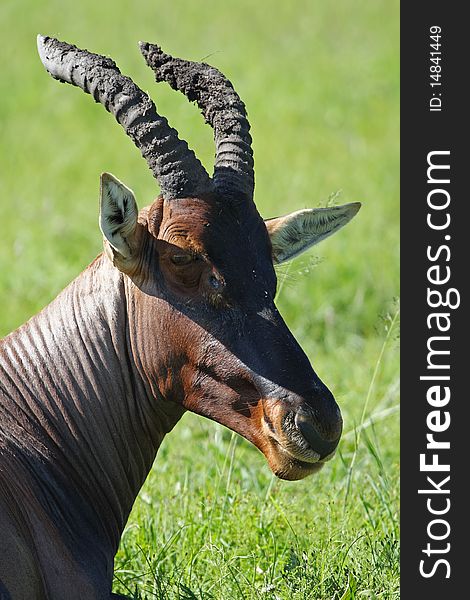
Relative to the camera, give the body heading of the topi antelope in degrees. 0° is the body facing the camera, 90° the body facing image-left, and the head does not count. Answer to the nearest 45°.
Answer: approximately 315°
